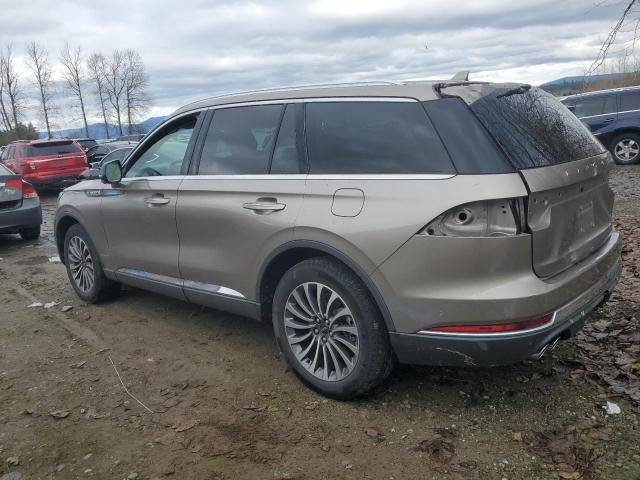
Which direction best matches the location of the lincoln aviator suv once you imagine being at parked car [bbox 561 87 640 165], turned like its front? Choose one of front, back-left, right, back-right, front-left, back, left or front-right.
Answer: left

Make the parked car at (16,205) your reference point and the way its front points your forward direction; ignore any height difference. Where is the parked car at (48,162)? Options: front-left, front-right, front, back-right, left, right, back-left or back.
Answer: front

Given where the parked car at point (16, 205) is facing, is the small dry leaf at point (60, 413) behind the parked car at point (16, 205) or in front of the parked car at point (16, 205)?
behind

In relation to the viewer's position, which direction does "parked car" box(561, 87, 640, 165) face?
facing to the left of the viewer

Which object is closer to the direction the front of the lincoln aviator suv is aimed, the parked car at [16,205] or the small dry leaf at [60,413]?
the parked car

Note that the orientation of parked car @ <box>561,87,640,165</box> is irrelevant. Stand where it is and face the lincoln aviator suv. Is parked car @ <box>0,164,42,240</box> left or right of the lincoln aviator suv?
right

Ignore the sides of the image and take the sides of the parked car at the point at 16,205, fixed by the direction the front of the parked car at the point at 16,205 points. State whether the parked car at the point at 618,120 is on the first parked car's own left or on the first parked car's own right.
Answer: on the first parked car's own right

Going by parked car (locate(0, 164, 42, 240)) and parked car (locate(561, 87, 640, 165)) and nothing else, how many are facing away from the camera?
1

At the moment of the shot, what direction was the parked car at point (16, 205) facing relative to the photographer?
facing away from the viewer

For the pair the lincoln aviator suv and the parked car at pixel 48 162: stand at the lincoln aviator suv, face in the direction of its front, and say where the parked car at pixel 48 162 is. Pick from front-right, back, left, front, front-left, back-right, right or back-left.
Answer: front

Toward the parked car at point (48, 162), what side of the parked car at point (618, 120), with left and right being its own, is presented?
front

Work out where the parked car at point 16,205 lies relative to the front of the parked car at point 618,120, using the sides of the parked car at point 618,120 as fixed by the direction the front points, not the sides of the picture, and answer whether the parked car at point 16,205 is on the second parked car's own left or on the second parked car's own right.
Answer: on the second parked car's own left

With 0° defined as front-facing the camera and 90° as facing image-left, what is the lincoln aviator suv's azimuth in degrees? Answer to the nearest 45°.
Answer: approximately 135°
